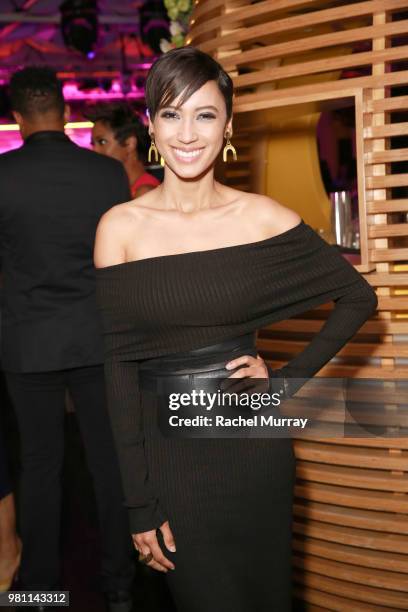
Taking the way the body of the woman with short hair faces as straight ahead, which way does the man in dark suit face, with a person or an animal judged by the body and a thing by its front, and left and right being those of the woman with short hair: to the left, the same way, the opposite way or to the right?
the opposite way

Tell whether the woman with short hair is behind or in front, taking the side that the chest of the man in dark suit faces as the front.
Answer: behind

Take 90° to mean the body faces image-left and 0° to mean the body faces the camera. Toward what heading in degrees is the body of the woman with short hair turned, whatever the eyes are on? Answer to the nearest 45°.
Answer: approximately 0°

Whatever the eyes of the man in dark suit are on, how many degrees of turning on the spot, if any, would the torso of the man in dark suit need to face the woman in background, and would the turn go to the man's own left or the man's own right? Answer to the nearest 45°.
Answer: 0° — they already face them

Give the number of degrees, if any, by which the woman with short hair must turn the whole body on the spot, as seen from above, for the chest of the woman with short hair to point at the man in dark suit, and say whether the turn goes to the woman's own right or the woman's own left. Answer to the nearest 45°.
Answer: approximately 135° to the woman's own right

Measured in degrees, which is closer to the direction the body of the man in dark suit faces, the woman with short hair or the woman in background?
the woman in background

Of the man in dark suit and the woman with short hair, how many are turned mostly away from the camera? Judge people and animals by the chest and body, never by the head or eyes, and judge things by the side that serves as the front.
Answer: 1

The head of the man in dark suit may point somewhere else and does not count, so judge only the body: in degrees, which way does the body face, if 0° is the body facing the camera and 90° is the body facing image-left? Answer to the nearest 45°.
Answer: approximately 180°

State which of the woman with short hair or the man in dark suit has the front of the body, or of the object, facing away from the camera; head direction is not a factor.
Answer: the man in dark suit

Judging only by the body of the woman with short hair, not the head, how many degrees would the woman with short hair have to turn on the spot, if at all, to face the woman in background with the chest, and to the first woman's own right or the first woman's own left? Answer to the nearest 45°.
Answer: approximately 180°
